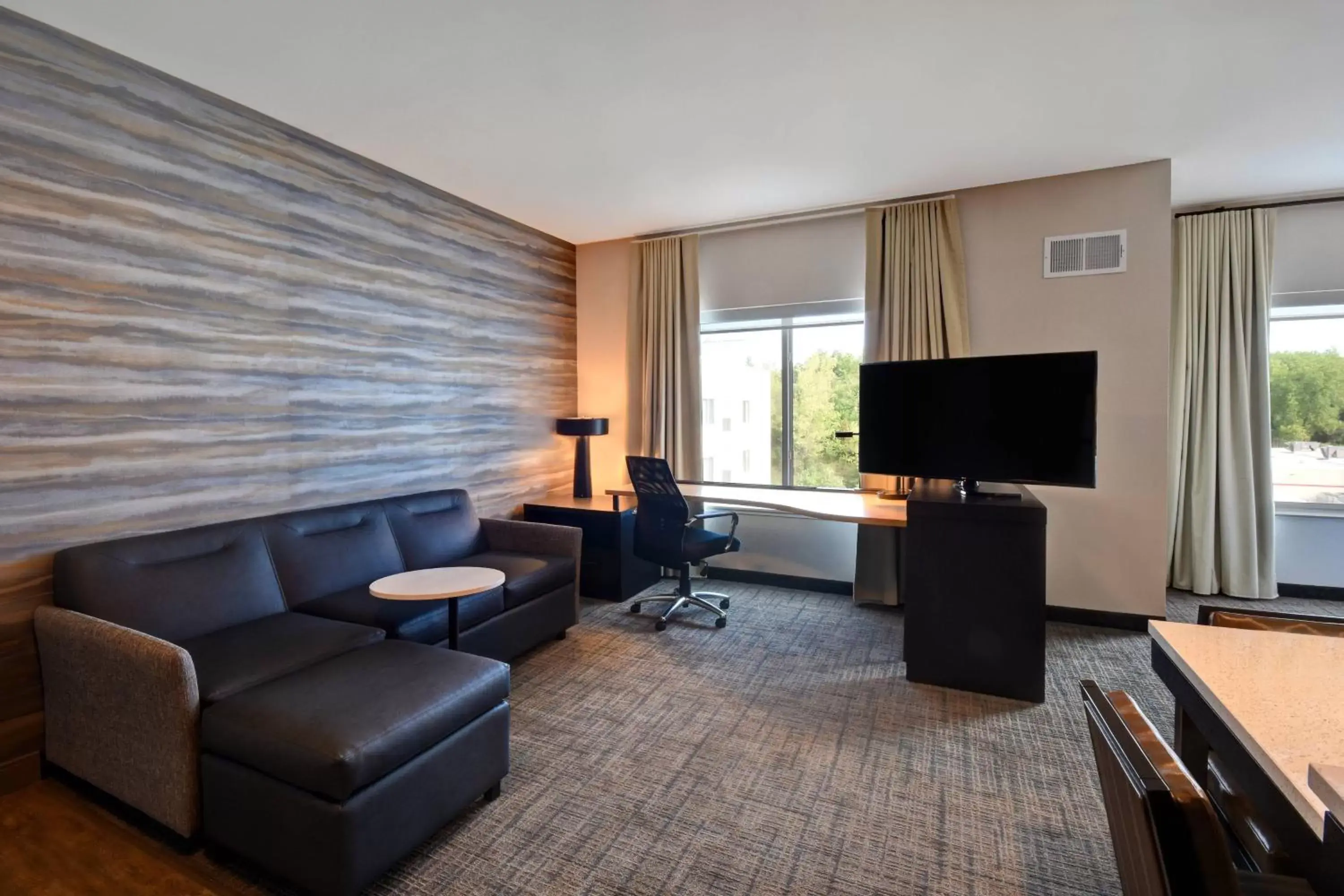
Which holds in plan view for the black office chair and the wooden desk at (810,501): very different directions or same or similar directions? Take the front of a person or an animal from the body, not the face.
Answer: very different directions

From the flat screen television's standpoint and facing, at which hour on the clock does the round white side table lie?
The round white side table is roughly at 12 o'clock from the flat screen television.

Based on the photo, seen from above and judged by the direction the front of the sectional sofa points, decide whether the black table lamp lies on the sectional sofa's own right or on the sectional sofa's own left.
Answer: on the sectional sofa's own left

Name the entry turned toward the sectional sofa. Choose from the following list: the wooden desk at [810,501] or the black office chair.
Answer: the wooden desk

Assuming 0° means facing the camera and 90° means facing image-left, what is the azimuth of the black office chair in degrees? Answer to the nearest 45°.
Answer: approximately 225°

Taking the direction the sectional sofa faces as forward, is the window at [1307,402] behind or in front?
in front

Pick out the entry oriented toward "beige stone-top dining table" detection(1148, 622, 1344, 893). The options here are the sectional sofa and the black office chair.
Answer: the sectional sofa

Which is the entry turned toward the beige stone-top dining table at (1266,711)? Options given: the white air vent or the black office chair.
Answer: the white air vent

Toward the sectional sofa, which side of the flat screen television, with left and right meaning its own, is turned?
front

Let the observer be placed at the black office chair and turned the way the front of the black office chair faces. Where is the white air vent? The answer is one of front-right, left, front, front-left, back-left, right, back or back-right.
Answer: front-right

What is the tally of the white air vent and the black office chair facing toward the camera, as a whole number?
1

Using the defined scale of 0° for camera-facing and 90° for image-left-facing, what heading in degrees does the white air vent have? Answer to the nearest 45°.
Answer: approximately 0°
